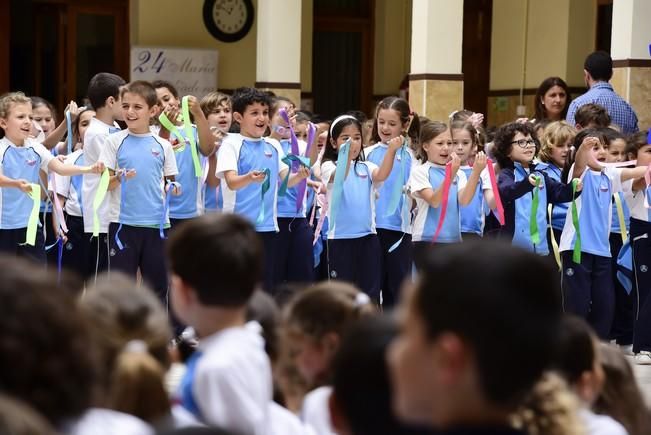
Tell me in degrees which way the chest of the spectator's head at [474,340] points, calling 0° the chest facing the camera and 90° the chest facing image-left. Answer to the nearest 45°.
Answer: approximately 135°

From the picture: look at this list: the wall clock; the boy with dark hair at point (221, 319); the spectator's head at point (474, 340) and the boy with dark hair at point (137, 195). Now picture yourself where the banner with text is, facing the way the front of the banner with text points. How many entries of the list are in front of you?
3

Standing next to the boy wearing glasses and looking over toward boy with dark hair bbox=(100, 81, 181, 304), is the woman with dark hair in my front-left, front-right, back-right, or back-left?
back-right

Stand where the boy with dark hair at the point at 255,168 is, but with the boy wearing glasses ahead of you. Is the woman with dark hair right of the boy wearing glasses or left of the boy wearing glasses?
left

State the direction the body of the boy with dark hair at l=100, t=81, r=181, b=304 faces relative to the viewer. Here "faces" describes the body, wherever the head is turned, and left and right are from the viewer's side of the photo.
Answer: facing the viewer

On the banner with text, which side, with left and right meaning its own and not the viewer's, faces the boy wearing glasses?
front

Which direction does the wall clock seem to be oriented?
toward the camera

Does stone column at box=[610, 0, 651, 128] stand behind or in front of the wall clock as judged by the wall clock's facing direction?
in front

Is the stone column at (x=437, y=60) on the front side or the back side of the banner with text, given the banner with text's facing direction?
on the front side

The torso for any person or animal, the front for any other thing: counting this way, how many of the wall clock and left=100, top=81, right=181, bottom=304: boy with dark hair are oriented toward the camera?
2

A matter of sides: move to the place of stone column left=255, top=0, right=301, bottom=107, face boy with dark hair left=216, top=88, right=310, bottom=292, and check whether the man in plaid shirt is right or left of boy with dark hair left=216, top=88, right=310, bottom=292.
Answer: left

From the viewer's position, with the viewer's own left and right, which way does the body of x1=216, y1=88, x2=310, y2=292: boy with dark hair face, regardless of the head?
facing the viewer and to the right of the viewer

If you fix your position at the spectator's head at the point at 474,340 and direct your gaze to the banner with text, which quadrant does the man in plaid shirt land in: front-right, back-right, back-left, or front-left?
front-right

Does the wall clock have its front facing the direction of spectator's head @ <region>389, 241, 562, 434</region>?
yes
